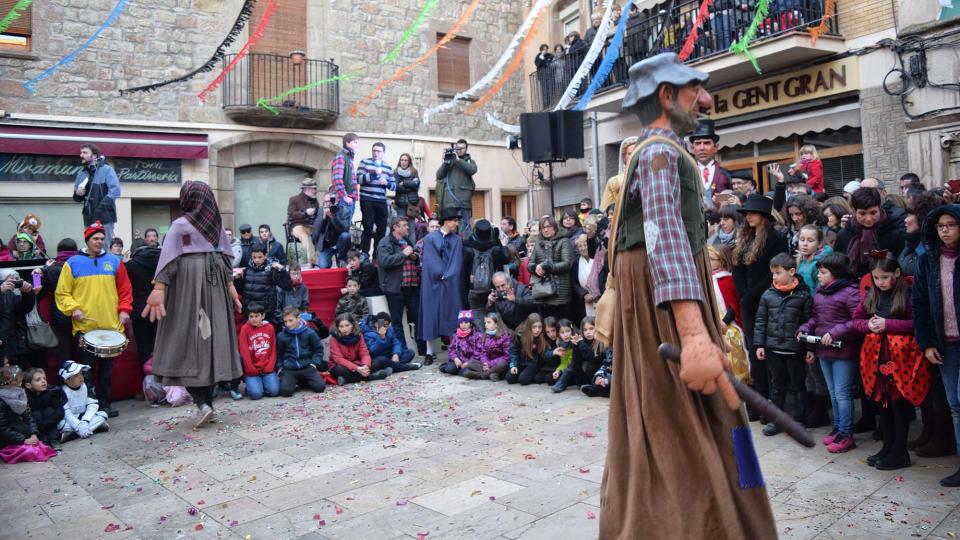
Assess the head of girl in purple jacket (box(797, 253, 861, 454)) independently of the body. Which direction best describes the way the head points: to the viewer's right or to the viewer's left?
to the viewer's left

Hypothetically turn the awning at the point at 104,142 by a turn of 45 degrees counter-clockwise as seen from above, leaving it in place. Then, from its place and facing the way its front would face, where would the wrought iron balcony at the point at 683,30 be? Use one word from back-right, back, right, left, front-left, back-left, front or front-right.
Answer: front

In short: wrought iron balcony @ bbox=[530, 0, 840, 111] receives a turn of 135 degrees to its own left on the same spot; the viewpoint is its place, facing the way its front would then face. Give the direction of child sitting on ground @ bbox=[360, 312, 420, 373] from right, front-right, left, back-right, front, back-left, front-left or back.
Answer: back-right

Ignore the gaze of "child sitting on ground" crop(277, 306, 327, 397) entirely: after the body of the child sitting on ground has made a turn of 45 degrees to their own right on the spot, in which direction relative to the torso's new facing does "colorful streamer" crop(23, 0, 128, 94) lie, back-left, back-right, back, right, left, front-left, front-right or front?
right

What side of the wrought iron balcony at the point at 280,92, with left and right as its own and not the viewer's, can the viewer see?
front

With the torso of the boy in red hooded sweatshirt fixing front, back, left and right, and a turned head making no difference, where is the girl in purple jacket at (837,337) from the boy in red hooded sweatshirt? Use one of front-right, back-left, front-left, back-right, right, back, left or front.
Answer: front-left

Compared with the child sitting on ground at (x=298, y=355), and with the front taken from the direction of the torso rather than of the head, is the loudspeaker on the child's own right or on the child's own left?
on the child's own left

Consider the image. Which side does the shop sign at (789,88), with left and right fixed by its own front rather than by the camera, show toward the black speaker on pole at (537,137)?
front
